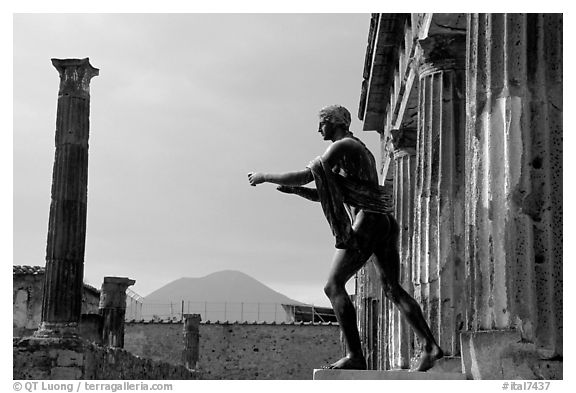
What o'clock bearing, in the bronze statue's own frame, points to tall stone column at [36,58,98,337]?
The tall stone column is roughly at 2 o'clock from the bronze statue.

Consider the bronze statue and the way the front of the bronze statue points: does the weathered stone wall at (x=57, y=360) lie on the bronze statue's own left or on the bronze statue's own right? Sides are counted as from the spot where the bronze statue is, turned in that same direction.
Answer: on the bronze statue's own right

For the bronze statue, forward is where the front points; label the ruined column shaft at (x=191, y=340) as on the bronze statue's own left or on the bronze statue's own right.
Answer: on the bronze statue's own right

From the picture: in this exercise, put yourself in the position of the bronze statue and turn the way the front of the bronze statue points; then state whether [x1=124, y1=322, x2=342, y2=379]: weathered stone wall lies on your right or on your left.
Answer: on your right

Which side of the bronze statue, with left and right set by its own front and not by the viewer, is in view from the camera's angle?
left
